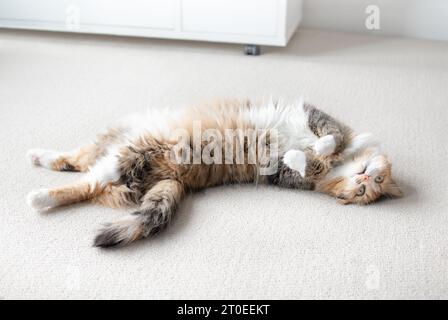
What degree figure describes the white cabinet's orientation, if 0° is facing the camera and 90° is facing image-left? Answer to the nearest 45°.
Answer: approximately 0°

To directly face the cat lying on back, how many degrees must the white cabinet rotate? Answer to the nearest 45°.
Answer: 0° — it already faces it
